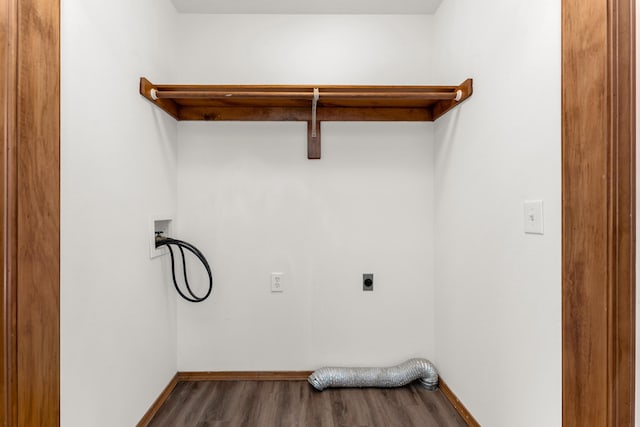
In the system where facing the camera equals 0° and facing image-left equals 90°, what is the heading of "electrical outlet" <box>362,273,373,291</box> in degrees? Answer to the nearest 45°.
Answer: approximately 0°

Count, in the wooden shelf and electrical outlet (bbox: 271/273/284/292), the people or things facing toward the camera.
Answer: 2

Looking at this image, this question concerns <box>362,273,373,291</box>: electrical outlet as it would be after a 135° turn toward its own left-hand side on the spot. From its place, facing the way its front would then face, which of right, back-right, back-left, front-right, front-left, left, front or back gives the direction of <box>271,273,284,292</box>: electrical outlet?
back-left

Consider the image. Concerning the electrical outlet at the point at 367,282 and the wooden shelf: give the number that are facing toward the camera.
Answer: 2

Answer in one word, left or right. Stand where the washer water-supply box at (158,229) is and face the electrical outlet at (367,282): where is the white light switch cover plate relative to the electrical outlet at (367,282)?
right

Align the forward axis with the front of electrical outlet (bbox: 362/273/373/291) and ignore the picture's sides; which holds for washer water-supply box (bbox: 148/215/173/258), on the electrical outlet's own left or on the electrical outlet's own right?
on the electrical outlet's own right
